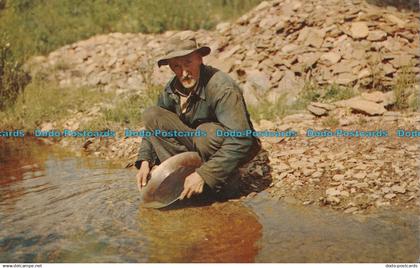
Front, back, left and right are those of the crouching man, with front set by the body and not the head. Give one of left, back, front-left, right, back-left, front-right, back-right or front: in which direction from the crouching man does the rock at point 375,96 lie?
back

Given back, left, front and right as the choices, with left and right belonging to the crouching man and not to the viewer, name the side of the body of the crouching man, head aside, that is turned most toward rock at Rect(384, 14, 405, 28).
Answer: back

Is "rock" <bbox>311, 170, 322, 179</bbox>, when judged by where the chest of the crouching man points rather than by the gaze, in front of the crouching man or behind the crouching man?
behind

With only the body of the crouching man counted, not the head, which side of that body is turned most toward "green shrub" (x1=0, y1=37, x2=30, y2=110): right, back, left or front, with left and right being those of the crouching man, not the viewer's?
right

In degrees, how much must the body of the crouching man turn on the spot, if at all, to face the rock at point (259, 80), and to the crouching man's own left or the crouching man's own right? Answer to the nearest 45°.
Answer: approximately 135° to the crouching man's own right

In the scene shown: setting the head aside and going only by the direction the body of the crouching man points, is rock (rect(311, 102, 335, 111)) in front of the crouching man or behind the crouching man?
behind

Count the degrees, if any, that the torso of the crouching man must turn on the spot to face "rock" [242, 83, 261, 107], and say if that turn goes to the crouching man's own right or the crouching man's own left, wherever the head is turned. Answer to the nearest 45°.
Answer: approximately 135° to the crouching man's own right

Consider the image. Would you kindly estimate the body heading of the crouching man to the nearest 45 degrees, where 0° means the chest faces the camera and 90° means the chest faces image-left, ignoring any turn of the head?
approximately 45°

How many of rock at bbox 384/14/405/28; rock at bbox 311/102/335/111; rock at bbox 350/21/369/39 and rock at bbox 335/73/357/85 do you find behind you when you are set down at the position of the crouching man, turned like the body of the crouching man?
4
